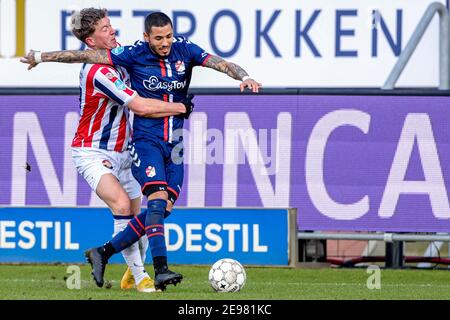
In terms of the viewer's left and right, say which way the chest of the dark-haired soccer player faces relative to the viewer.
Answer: facing the viewer and to the right of the viewer

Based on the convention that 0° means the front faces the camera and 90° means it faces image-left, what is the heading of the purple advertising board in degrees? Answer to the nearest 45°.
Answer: approximately 0°

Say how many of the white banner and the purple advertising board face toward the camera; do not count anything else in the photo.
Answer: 2
